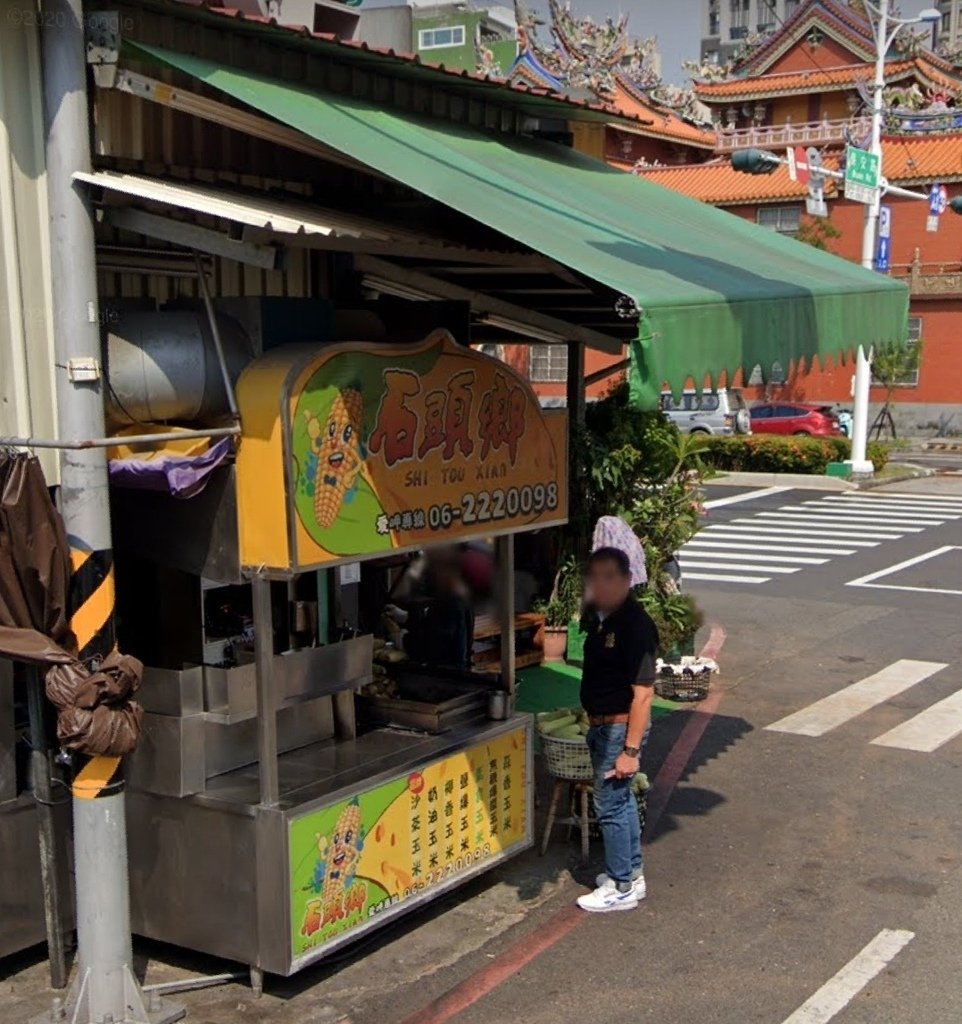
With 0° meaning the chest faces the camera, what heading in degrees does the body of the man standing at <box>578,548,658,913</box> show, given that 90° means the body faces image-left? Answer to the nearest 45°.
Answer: approximately 45°

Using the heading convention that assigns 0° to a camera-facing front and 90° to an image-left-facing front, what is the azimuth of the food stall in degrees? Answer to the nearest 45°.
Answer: approximately 315°

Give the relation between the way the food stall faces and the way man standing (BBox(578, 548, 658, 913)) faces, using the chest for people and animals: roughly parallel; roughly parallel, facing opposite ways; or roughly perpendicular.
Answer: roughly perpendicular

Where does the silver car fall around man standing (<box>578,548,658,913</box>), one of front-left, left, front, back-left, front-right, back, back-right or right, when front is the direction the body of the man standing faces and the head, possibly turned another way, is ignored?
back-right

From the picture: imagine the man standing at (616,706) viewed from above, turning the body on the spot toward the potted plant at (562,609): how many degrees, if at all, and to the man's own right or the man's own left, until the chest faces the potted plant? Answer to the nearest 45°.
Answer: approximately 135° to the man's own right

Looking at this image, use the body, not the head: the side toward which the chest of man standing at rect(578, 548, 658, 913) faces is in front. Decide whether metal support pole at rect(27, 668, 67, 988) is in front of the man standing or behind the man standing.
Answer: in front
